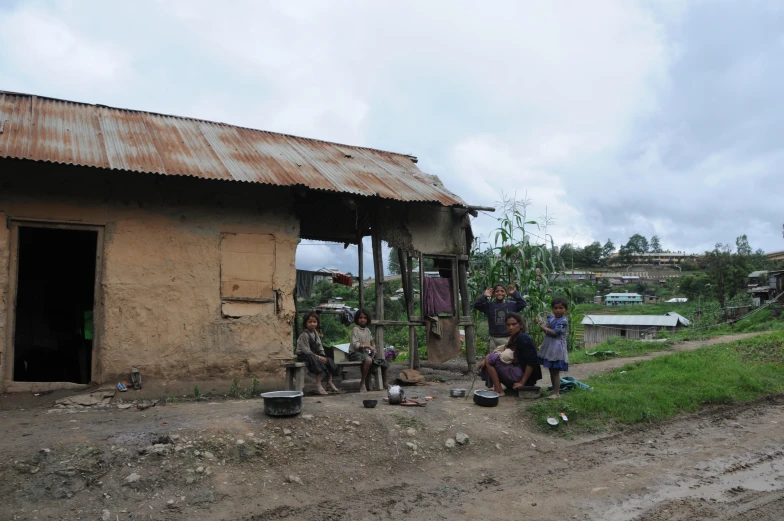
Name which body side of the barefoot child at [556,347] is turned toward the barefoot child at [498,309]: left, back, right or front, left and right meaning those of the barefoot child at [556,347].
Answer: right

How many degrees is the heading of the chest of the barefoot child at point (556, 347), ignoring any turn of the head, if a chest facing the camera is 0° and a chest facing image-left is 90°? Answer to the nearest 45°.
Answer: approximately 45°

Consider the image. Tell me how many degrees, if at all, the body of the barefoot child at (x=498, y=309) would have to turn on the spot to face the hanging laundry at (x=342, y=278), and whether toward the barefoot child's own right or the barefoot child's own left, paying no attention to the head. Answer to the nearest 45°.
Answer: approximately 135° to the barefoot child's own right

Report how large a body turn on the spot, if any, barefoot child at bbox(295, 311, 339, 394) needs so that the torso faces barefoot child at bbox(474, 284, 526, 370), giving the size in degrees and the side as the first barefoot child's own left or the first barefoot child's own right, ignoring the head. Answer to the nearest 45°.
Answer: approximately 45° to the first barefoot child's own left

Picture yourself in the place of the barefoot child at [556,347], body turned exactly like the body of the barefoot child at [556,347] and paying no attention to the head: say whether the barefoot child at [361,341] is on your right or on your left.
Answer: on your right

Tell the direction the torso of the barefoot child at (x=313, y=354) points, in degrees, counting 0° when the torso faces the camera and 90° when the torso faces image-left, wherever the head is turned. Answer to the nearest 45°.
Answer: approximately 315°

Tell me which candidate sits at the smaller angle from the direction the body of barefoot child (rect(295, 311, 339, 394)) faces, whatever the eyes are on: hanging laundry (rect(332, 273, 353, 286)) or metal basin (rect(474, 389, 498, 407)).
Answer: the metal basin

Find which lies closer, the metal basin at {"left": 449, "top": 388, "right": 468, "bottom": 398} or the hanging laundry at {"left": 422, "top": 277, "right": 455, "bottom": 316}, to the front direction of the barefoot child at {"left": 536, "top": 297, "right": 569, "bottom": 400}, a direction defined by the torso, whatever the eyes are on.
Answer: the metal basin

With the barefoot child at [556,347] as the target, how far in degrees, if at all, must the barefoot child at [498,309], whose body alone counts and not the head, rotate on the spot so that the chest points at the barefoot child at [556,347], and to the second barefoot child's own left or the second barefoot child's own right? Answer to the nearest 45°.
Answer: approximately 45° to the second barefoot child's own left

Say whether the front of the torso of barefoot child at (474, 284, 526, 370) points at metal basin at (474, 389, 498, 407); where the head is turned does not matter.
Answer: yes
